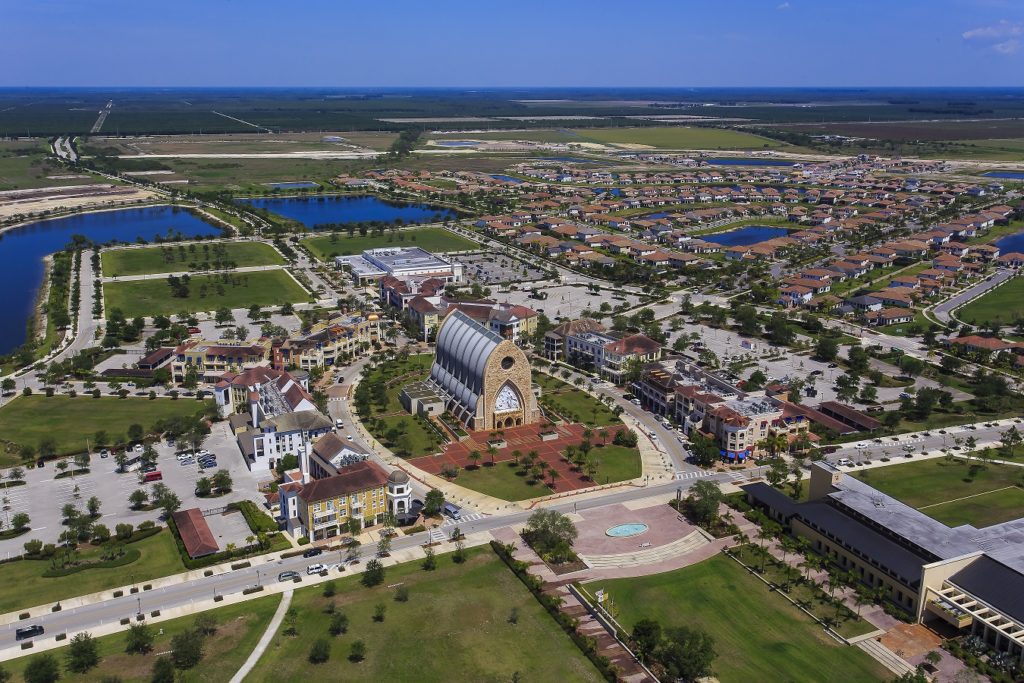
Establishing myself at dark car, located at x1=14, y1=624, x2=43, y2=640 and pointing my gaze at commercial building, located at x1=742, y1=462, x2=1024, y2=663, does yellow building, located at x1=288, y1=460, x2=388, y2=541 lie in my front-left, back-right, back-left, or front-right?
front-left

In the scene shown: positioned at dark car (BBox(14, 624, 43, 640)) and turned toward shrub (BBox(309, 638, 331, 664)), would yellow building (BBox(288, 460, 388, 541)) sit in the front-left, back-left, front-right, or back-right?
front-left

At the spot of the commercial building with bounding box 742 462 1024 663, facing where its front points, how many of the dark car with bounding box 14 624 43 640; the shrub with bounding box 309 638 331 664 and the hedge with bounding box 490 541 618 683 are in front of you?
3

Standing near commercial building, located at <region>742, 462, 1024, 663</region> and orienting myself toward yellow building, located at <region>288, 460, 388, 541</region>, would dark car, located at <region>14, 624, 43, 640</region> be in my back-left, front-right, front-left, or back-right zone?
front-left

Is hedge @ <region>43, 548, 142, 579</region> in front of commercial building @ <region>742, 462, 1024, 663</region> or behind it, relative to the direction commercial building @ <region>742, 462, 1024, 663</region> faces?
in front

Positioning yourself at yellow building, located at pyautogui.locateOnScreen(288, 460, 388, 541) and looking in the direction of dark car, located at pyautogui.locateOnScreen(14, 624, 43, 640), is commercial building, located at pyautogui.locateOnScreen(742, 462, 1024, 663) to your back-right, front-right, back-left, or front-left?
back-left

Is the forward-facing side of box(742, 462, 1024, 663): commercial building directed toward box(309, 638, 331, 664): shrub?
yes

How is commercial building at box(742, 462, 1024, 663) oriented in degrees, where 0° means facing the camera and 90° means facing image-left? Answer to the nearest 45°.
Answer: approximately 45°

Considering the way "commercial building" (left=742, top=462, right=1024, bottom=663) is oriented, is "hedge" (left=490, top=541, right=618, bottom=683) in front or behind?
in front

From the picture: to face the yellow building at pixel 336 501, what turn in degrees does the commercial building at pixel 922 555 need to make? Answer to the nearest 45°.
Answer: approximately 45° to its right

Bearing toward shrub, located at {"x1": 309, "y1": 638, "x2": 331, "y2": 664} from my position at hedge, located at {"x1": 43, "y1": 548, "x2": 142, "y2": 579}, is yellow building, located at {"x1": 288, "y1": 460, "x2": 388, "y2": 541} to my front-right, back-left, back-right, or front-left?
front-left
